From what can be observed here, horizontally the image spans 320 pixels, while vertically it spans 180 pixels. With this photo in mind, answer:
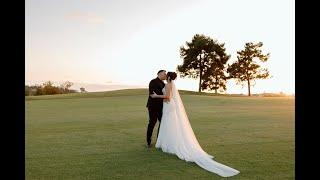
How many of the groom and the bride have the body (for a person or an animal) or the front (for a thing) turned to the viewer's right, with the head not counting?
1

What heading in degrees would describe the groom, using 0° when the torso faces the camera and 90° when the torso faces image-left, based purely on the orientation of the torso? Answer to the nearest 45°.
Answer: approximately 270°

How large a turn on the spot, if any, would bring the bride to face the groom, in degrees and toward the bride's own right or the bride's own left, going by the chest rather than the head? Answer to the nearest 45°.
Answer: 0° — they already face them

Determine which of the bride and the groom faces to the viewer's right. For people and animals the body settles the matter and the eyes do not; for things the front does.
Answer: the groom

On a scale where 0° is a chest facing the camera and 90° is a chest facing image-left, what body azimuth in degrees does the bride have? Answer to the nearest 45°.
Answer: approximately 135°
